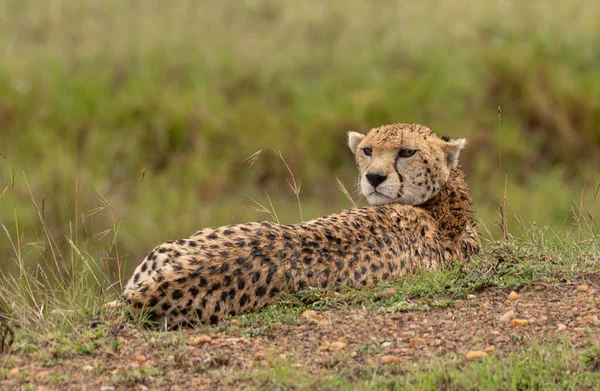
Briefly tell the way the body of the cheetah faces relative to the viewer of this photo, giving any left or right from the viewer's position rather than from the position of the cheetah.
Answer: facing away from the viewer and to the right of the viewer

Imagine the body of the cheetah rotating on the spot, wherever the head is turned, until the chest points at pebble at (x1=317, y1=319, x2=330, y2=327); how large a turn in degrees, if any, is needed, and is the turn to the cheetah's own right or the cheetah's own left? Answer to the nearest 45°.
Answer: approximately 135° to the cheetah's own right

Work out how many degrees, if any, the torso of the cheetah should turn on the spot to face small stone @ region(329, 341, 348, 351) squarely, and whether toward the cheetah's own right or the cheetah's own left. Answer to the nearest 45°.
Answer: approximately 135° to the cheetah's own right

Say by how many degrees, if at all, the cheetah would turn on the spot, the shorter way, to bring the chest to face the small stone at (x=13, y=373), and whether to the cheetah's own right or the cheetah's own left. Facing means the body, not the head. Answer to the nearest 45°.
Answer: approximately 180°

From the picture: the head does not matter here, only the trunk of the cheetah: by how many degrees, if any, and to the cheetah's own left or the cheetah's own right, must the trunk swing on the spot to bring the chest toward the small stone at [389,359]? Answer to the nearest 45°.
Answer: approximately 135° to the cheetah's own right
